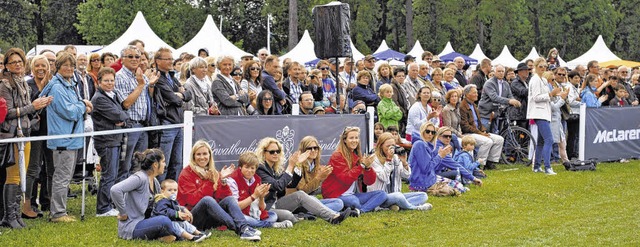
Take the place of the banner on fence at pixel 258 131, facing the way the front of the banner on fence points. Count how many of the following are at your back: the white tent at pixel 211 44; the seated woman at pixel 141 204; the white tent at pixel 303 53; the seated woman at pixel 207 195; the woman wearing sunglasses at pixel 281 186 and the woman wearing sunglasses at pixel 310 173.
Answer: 2

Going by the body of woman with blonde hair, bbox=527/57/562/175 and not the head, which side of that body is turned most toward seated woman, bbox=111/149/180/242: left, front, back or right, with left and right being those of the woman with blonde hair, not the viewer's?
right

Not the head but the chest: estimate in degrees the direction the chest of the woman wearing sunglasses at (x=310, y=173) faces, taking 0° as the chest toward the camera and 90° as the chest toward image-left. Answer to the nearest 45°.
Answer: approximately 315°

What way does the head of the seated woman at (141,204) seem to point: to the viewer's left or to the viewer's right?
to the viewer's right

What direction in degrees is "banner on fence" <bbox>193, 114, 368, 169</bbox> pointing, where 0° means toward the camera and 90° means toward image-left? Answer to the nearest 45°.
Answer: approximately 0°

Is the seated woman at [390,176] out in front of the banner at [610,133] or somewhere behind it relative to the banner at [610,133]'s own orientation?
in front

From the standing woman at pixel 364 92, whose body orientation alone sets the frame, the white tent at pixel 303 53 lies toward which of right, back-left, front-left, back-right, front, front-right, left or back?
back-left

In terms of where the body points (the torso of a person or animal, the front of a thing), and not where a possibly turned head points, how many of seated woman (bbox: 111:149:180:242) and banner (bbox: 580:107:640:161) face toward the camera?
1

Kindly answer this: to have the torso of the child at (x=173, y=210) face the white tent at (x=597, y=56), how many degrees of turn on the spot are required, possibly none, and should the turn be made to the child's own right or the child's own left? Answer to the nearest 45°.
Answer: approximately 90° to the child's own left
